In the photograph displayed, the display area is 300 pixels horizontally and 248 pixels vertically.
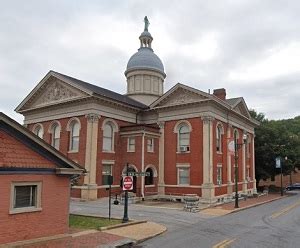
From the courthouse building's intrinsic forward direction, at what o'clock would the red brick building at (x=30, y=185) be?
The red brick building is roughly at 11 o'clock from the courthouse building.

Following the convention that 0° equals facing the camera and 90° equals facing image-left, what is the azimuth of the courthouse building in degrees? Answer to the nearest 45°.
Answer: approximately 45°

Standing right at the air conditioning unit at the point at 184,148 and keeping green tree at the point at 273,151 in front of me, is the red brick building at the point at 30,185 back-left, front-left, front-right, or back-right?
back-right
